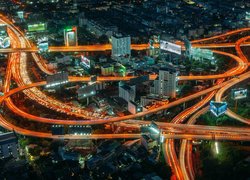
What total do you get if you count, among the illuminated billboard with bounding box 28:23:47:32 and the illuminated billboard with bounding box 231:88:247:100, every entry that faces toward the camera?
2

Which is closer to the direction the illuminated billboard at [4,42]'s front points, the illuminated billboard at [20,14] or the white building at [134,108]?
the white building

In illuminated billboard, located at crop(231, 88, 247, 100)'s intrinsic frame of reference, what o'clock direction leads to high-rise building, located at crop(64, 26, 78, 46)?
The high-rise building is roughly at 4 o'clock from the illuminated billboard.

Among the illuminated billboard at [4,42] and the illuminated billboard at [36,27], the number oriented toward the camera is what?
2

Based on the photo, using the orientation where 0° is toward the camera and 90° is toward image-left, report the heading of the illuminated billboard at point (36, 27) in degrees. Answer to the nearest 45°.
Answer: approximately 0°

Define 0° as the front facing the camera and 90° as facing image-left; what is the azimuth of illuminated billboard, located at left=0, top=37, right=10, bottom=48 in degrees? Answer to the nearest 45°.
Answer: approximately 0°

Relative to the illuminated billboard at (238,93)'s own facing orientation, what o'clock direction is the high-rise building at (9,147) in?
The high-rise building is roughly at 2 o'clock from the illuminated billboard.

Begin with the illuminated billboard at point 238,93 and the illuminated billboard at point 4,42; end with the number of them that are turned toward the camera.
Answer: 2

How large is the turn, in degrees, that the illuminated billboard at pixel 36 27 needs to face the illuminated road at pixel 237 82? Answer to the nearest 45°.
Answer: approximately 45° to its left

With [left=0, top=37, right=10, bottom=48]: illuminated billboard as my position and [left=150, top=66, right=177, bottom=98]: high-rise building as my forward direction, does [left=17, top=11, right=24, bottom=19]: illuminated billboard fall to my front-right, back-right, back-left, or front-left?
back-left

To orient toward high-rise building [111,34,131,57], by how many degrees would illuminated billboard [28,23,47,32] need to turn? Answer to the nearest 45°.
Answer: approximately 45° to its left

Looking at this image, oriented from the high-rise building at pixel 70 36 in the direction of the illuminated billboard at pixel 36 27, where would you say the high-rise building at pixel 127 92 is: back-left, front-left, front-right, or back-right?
back-left
